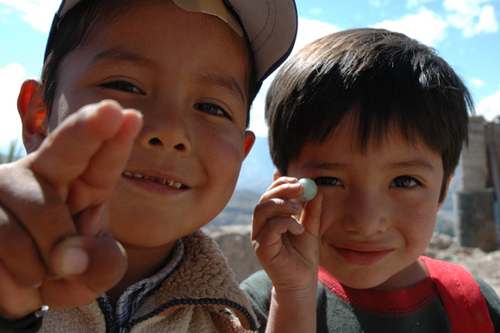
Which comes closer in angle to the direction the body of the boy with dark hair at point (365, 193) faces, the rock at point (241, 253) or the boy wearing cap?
the boy wearing cap

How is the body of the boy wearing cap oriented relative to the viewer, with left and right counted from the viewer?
facing the viewer

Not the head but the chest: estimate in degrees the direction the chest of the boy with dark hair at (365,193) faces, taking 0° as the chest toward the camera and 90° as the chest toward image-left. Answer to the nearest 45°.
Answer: approximately 0°

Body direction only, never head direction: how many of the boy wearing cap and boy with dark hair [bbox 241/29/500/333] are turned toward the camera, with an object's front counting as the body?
2

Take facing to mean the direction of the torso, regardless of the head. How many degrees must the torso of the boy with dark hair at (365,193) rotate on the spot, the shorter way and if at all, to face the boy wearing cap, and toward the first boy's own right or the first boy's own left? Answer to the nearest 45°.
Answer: approximately 45° to the first boy's own right

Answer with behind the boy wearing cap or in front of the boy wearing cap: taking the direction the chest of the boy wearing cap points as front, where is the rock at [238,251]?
behind

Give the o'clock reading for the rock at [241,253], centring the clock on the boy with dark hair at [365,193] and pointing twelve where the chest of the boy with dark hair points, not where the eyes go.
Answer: The rock is roughly at 5 o'clock from the boy with dark hair.

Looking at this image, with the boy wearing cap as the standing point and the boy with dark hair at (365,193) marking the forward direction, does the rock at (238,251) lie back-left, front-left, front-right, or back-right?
front-left
